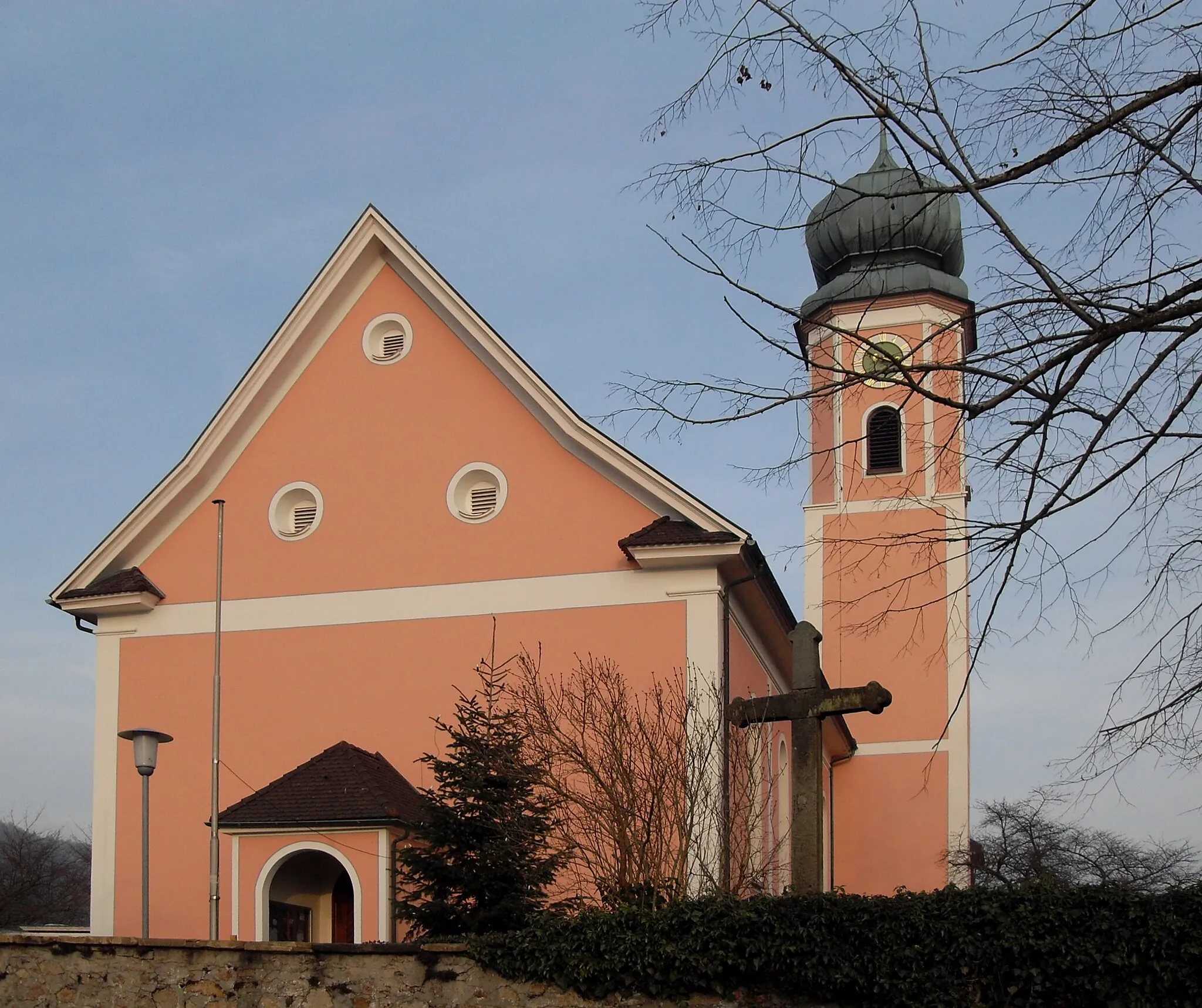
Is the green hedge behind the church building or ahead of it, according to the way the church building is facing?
ahead

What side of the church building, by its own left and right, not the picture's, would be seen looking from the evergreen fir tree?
front

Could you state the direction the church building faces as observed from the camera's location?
facing the viewer

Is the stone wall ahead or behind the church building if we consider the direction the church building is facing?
ahead

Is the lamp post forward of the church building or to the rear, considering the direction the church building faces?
forward
